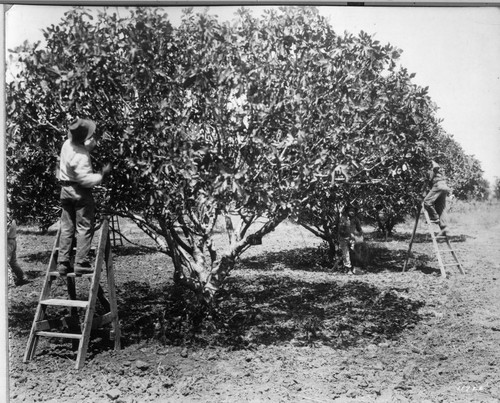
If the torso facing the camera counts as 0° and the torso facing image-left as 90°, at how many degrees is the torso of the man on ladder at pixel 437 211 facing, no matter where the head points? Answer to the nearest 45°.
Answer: approximately 135°

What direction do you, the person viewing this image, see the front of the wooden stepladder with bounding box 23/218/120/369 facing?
facing the viewer and to the left of the viewer

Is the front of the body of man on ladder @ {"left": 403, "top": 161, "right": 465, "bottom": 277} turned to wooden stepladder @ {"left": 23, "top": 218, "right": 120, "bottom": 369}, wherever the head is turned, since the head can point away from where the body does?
no

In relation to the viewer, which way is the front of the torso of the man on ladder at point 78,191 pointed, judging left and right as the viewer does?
facing away from the viewer and to the right of the viewer

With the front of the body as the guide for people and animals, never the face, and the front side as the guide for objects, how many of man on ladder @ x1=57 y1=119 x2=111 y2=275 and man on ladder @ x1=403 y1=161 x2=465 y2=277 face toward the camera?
0

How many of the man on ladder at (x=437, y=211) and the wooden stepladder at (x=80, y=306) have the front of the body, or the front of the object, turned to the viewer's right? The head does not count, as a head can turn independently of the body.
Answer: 0

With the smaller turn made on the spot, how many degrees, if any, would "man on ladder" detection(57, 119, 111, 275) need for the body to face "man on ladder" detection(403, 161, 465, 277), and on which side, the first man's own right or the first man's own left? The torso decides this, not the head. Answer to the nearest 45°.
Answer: approximately 45° to the first man's own right

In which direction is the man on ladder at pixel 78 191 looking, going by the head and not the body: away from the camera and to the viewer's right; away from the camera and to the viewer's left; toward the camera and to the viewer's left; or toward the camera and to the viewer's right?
away from the camera and to the viewer's right
